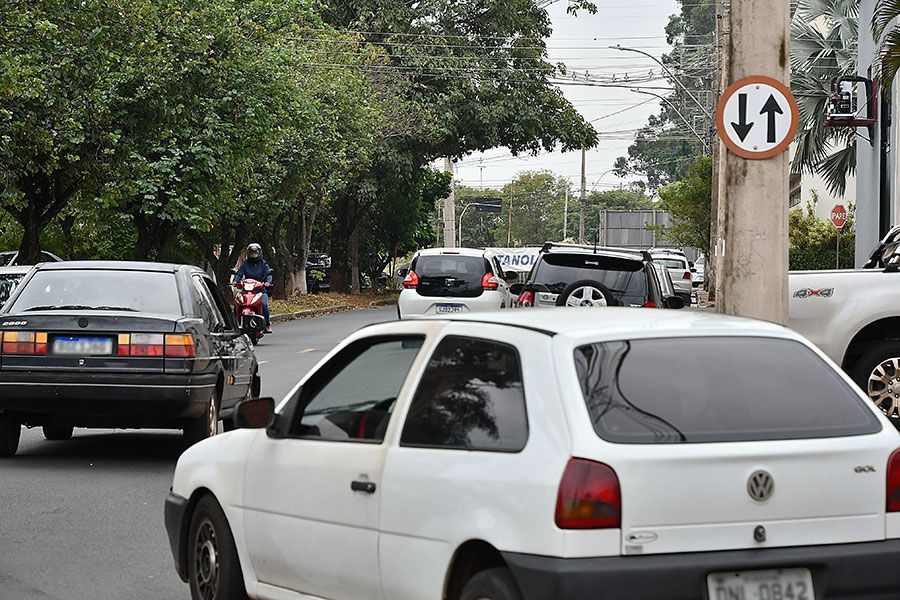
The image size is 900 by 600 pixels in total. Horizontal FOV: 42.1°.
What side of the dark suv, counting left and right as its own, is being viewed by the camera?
back

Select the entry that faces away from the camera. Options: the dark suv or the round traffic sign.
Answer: the dark suv

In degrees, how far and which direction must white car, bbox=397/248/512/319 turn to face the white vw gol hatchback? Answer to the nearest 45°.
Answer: approximately 180°

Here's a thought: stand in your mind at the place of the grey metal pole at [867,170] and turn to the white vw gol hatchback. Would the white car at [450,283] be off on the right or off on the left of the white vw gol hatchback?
right

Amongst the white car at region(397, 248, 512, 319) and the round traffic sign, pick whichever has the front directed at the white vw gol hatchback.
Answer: the round traffic sign

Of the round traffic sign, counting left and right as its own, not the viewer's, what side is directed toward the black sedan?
right

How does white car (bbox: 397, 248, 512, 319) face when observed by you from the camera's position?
facing away from the viewer

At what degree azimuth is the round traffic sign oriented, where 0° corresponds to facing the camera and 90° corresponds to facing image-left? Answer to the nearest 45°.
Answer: approximately 0°

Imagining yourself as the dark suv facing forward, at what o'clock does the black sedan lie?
The black sedan is roughly at 7 o'clock from the dark suv.

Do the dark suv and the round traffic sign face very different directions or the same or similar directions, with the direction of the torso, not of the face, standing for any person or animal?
very different directions

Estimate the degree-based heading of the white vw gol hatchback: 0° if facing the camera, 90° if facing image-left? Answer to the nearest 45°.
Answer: approximately 135°
